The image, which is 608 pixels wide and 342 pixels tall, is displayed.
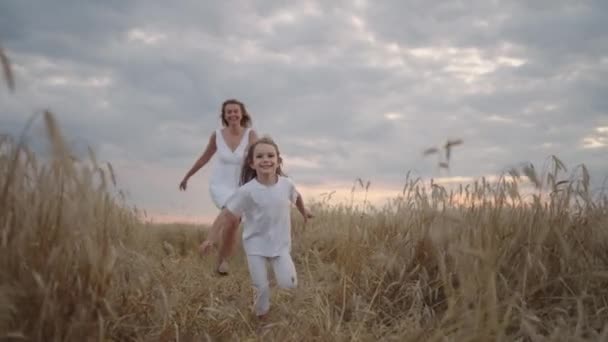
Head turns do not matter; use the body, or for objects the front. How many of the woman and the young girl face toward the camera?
2

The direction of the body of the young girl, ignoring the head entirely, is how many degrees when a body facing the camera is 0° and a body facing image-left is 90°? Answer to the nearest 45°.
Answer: approximately 0°

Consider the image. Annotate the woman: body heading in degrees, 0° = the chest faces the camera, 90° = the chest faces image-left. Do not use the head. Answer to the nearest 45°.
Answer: approximately 0°

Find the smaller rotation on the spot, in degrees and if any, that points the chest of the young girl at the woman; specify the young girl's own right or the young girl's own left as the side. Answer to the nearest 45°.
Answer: approximately 180°

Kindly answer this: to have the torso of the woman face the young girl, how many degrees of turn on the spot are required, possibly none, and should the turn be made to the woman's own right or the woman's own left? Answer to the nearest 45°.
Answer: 0° — they already face them
